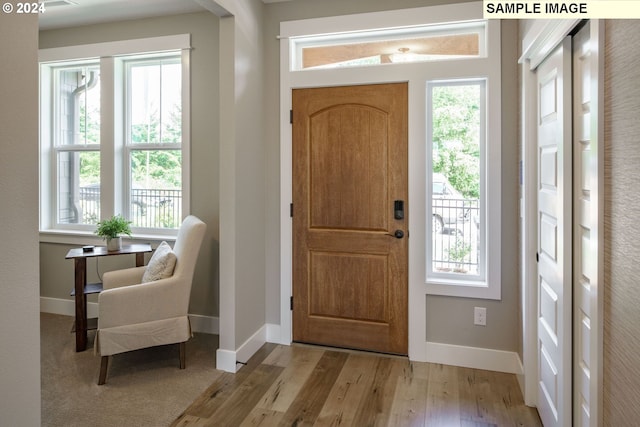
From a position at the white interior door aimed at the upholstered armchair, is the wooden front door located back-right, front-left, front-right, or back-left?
front-right

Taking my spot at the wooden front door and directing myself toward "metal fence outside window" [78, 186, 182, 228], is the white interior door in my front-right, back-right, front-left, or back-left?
back-left

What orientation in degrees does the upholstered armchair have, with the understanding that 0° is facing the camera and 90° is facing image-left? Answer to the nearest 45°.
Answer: approximately 90°

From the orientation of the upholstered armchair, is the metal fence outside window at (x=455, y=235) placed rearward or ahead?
rearward

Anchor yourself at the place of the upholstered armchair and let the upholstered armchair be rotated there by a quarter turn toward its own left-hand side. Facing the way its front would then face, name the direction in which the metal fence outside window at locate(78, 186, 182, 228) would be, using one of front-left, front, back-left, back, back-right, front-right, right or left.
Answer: back
